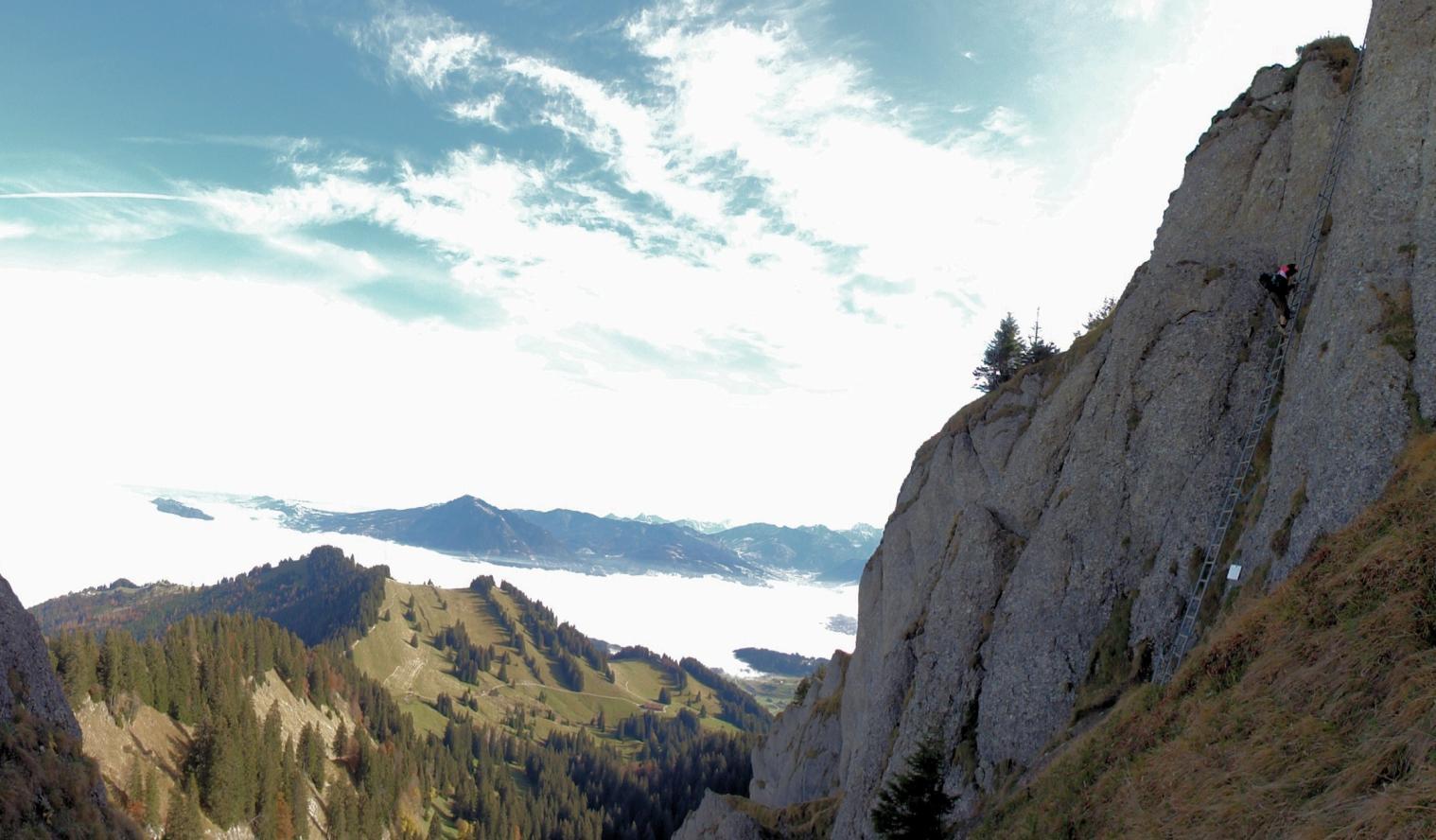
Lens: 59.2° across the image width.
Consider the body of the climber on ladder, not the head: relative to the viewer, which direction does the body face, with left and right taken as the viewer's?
facing to the right of the viewer
